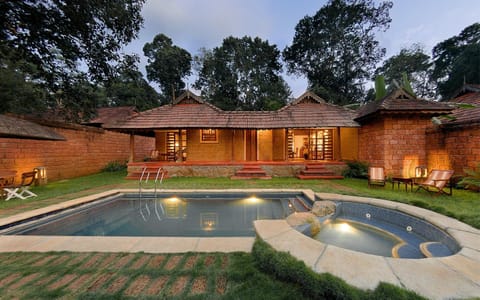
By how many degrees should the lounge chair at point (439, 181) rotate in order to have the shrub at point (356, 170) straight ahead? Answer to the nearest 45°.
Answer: approximately 90° to its right

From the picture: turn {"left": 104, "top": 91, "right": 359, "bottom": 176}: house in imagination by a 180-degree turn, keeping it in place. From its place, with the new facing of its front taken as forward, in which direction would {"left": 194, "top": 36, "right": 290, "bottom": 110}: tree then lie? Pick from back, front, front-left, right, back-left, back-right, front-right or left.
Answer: front

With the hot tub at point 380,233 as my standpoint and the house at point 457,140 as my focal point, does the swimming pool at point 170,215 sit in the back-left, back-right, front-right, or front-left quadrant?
back-left

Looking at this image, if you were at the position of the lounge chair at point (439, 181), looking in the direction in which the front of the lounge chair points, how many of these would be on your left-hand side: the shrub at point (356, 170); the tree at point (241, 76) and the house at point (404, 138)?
0

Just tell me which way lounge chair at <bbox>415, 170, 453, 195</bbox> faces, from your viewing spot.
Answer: facing the viewer and to the left of the viewer

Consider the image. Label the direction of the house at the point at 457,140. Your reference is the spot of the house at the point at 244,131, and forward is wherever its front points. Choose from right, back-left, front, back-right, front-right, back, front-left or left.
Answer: front-left

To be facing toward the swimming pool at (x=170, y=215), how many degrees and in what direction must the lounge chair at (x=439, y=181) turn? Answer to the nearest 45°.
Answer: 0° — it already faces it

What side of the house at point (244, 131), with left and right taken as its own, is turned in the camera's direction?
front

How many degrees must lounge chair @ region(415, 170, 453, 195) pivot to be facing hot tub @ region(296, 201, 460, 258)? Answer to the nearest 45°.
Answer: approximately 45° to its left

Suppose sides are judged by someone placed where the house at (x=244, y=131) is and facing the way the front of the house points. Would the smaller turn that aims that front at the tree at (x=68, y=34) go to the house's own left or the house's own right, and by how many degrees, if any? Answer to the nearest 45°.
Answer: approximately 45° to the house's own right

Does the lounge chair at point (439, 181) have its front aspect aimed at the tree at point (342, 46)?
no

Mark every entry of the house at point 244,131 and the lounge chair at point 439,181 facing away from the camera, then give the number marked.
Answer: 0

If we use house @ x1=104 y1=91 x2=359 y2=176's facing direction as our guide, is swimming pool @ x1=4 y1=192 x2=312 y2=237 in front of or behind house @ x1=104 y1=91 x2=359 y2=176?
in front

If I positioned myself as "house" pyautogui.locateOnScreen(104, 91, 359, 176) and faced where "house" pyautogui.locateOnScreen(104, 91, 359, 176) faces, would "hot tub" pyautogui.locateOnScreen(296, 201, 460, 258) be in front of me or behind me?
in front

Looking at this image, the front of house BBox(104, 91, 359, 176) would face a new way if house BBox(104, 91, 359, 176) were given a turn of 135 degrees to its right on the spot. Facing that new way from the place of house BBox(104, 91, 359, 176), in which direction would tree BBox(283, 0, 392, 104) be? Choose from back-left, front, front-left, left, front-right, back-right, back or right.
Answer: right

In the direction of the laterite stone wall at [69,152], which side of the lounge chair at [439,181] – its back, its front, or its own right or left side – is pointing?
front

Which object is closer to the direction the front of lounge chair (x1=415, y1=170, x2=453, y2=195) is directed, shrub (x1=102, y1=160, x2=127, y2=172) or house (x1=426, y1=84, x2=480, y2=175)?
the shrub

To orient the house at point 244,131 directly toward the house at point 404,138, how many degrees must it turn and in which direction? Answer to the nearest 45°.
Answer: approximately 45° to its left
